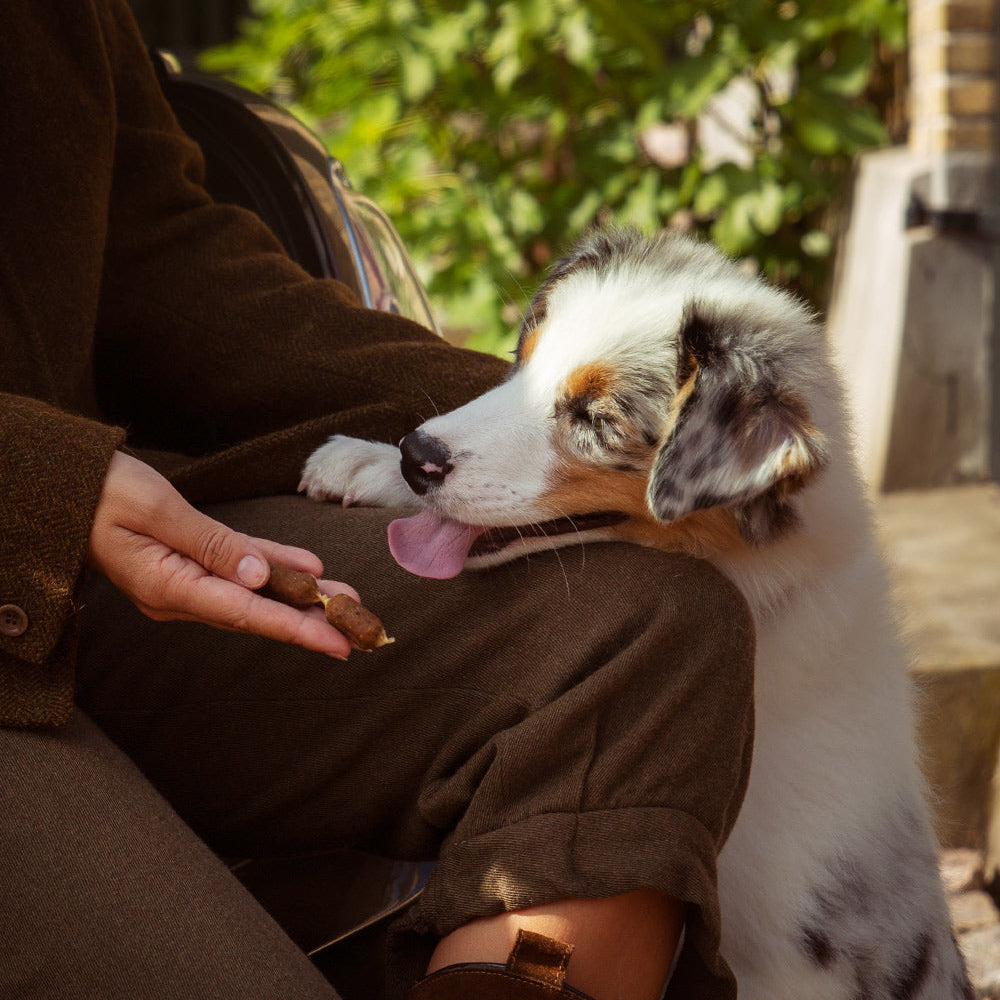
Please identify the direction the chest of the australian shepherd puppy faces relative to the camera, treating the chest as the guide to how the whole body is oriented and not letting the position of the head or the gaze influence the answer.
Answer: to the viewer's left
